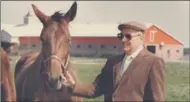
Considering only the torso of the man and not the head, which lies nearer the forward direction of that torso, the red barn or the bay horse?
the bay horse

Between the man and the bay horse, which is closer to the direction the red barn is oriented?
the man

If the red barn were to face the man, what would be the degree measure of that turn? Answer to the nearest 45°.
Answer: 0° — it already faces them

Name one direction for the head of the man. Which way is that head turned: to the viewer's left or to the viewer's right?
to the viewer's left

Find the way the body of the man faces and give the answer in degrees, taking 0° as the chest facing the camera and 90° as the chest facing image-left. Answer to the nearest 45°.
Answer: approximately 45°
